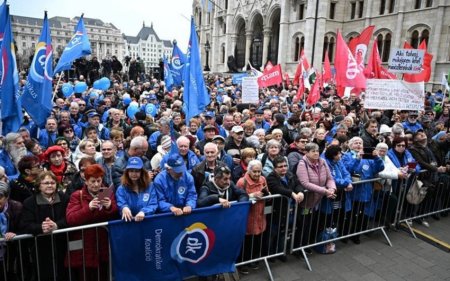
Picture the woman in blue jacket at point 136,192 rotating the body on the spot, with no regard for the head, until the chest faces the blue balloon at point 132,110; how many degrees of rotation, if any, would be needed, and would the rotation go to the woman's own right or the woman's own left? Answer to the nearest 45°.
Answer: approximately 180°

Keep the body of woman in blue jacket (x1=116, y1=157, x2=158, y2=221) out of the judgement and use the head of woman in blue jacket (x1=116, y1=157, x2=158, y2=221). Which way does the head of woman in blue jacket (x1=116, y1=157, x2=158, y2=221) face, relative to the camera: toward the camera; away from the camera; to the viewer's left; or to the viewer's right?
toward the camera

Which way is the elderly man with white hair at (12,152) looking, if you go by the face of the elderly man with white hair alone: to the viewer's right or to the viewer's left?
to the viewer's right

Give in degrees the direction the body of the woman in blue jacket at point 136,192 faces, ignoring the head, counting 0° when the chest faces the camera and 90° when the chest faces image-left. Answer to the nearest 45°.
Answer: approximately 0°

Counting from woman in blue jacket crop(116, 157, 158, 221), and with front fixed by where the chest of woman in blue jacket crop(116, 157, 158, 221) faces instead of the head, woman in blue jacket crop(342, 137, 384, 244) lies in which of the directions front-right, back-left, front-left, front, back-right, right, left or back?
left

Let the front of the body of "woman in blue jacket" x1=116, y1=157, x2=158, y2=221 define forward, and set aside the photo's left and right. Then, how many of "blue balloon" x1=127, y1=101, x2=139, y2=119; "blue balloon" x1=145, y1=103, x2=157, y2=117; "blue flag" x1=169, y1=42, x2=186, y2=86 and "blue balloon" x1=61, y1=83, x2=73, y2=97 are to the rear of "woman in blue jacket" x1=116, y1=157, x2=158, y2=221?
4

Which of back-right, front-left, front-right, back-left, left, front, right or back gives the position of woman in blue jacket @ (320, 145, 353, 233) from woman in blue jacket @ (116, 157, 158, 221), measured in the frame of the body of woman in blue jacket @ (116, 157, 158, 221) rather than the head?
left

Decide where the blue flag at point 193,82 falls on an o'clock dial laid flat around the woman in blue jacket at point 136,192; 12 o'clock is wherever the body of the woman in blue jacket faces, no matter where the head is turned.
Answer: The blue flag is roughly at 7 o'clock from the woman in blue jacket.

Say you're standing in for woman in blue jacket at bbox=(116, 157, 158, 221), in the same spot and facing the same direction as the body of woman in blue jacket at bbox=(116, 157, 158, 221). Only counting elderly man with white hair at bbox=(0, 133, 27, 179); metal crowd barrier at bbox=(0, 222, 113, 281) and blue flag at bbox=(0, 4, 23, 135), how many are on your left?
0

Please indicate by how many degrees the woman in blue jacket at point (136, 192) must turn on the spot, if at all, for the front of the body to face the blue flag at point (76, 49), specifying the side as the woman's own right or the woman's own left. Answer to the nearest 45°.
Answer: approximately 180°

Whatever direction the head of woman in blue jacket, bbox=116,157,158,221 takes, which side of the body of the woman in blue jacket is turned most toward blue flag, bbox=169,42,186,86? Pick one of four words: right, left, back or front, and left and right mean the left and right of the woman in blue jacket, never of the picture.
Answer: back

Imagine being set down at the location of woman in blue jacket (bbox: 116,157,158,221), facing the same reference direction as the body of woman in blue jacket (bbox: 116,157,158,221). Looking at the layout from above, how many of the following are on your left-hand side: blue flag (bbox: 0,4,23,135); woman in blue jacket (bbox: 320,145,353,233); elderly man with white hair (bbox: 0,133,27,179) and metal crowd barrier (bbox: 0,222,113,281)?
1

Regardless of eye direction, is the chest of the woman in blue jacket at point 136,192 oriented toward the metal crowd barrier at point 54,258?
no

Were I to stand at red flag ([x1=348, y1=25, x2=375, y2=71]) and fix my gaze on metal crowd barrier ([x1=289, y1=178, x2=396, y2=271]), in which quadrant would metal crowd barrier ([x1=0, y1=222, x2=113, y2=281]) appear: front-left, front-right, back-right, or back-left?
front-right

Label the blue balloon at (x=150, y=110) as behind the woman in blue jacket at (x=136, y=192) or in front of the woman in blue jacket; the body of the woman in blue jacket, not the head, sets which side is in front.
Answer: behind

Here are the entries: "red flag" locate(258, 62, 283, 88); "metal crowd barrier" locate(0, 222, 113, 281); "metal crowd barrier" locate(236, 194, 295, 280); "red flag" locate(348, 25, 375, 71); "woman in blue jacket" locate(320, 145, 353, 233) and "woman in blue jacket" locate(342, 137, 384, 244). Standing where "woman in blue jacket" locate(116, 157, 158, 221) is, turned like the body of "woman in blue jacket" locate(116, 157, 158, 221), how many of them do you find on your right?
1

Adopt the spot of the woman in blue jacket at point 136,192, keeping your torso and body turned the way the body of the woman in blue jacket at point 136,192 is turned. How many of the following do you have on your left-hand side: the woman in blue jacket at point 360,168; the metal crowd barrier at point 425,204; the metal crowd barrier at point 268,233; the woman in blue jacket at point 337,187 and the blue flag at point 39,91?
4

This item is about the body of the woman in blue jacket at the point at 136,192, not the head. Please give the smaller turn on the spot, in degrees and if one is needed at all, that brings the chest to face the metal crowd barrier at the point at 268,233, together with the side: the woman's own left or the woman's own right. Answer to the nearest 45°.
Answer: approximately 90° to the woman's own left

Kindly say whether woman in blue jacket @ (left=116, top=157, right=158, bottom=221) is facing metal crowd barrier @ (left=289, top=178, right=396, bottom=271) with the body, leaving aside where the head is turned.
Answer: no
